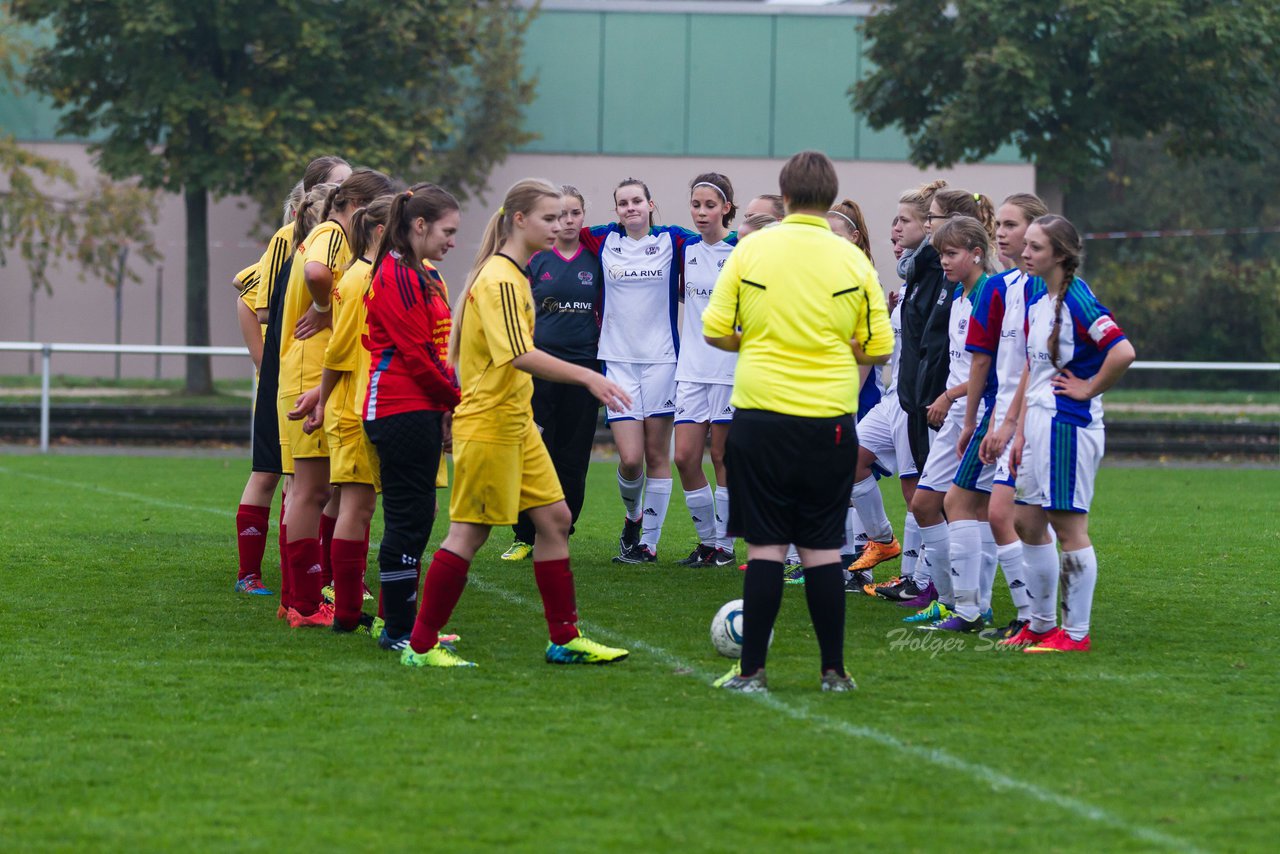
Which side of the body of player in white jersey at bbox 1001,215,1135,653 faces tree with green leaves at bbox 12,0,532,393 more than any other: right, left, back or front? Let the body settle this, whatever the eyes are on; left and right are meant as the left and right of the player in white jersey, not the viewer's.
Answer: right

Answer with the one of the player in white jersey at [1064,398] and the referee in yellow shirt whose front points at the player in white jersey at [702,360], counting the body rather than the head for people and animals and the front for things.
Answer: the referee in yellow shirt

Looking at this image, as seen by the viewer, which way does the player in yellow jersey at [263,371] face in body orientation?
to the viewer's right

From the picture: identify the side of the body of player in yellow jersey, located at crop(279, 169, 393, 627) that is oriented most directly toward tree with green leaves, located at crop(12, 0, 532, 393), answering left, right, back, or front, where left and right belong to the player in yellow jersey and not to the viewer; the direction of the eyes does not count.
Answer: left

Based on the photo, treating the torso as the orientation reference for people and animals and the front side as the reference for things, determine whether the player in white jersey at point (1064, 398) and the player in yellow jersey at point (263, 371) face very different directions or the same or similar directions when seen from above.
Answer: very different directions

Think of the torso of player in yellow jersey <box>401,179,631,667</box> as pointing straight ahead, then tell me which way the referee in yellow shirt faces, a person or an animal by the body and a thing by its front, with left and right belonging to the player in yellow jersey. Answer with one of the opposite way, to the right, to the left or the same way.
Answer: to the left

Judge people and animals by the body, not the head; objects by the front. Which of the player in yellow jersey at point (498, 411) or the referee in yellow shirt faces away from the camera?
the referee in yellow shirt

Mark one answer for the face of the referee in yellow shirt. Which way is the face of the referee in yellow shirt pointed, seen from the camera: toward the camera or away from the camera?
away from the camera

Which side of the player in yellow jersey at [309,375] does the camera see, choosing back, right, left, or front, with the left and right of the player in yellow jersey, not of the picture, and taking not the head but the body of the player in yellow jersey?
right

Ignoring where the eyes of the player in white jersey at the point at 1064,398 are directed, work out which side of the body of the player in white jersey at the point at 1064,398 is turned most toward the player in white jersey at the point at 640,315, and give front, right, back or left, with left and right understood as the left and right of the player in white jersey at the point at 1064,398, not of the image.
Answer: right

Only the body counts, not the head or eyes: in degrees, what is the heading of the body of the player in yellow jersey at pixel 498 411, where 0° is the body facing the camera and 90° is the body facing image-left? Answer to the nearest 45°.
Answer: approximately 270°
